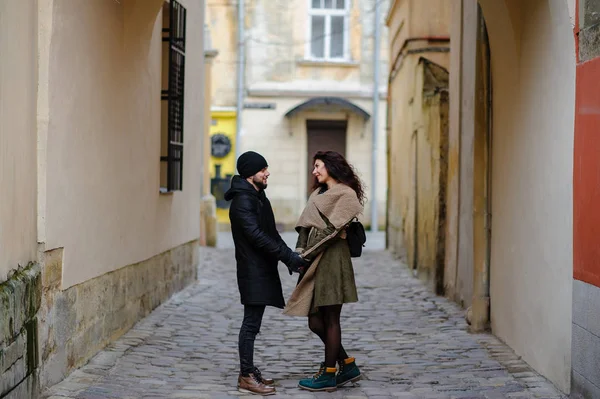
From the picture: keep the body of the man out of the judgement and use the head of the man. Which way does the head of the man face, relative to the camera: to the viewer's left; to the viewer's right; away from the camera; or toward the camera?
to the viewer's right

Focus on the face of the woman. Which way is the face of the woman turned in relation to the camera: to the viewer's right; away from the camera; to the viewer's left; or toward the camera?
to the viewer's left

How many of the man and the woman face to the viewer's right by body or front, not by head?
1

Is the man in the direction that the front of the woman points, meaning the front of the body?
yes

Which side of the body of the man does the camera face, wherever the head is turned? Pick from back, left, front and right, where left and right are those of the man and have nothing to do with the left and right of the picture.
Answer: right

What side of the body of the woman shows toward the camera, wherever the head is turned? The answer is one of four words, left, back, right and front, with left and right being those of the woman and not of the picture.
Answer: left

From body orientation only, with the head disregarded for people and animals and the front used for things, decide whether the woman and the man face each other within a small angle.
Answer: yes

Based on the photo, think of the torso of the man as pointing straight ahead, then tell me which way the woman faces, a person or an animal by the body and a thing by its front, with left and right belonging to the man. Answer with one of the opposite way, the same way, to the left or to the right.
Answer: the opposite way

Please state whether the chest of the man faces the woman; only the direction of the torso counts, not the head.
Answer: yes
